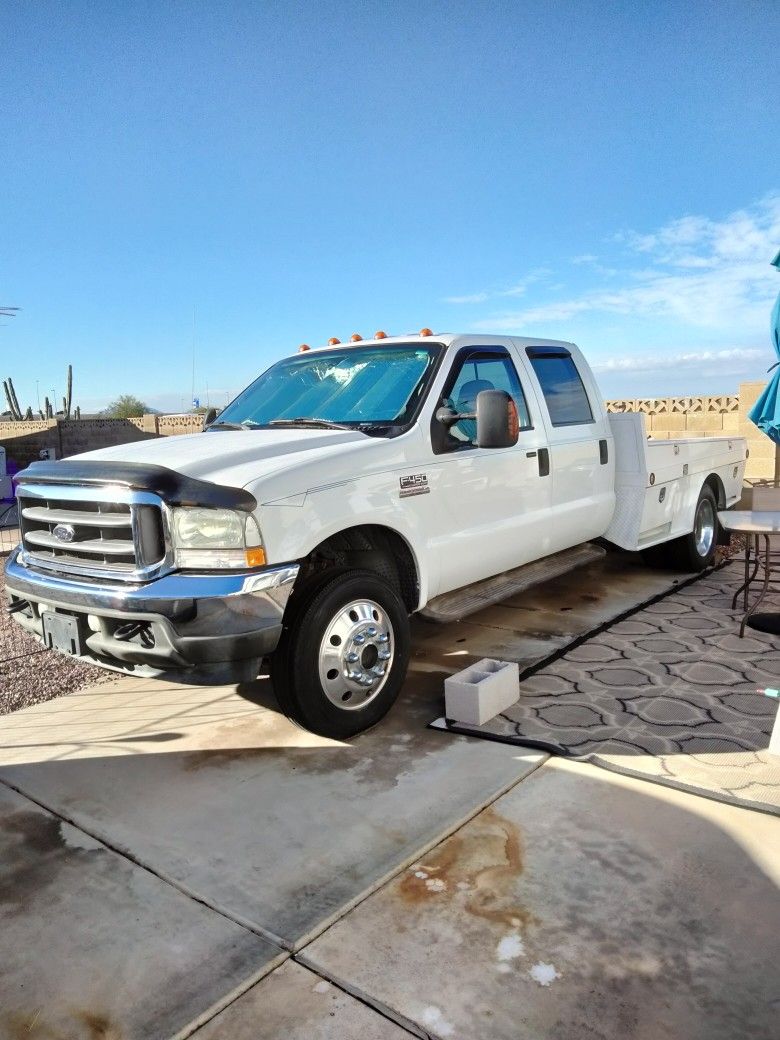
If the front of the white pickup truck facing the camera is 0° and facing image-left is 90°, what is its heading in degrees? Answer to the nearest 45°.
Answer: approximately 45°

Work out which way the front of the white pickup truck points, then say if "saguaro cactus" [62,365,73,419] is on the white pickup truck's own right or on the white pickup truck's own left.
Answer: on the white pickup truck's own right

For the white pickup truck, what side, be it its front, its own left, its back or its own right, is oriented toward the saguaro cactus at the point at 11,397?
right

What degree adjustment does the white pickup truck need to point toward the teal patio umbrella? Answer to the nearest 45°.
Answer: approximately 180°
